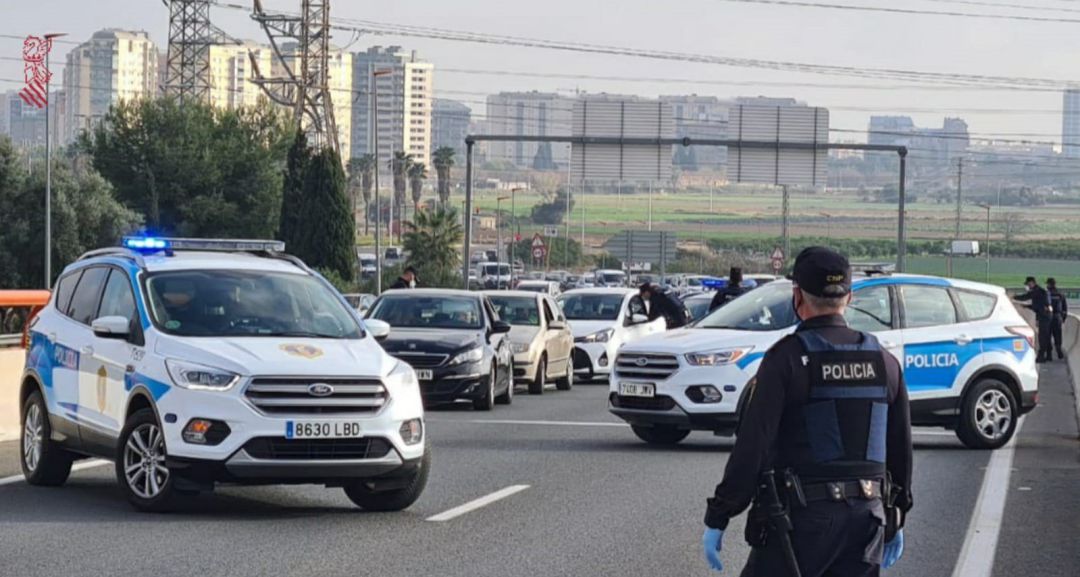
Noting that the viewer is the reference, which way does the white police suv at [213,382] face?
facing the viewer and to the right of the viewer

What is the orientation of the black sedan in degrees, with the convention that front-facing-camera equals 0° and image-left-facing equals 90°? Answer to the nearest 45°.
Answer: approximately 45°

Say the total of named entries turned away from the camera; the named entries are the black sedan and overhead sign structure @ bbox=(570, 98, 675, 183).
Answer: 1

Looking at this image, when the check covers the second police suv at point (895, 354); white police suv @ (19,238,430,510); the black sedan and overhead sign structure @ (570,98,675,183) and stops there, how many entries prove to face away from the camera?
1

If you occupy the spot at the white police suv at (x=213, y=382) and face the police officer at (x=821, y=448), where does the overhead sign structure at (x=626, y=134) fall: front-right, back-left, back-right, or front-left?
back-left

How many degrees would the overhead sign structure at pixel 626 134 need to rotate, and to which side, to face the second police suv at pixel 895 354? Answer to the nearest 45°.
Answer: approximately 180°

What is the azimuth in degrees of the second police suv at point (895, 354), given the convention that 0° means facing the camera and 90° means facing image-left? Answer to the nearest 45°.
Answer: approximately 45°

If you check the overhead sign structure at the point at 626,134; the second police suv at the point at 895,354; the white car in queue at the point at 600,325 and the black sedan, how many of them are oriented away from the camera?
1

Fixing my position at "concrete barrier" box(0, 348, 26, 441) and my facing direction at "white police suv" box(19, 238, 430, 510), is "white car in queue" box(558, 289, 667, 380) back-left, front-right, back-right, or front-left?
back-left

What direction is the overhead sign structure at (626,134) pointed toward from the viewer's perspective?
away from the camera

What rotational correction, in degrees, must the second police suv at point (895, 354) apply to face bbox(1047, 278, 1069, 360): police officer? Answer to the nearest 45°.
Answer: approximately 135° to its right

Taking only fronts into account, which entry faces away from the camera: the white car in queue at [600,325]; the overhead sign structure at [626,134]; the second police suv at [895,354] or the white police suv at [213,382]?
the overhead sign structure

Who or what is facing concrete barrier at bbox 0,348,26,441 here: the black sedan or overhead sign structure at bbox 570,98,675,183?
the black sedan

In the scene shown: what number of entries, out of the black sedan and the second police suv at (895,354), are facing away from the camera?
0

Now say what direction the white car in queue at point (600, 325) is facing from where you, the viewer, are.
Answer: facing the viewer and to the left of the viewer

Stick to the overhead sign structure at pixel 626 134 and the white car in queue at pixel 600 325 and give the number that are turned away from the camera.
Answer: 1
